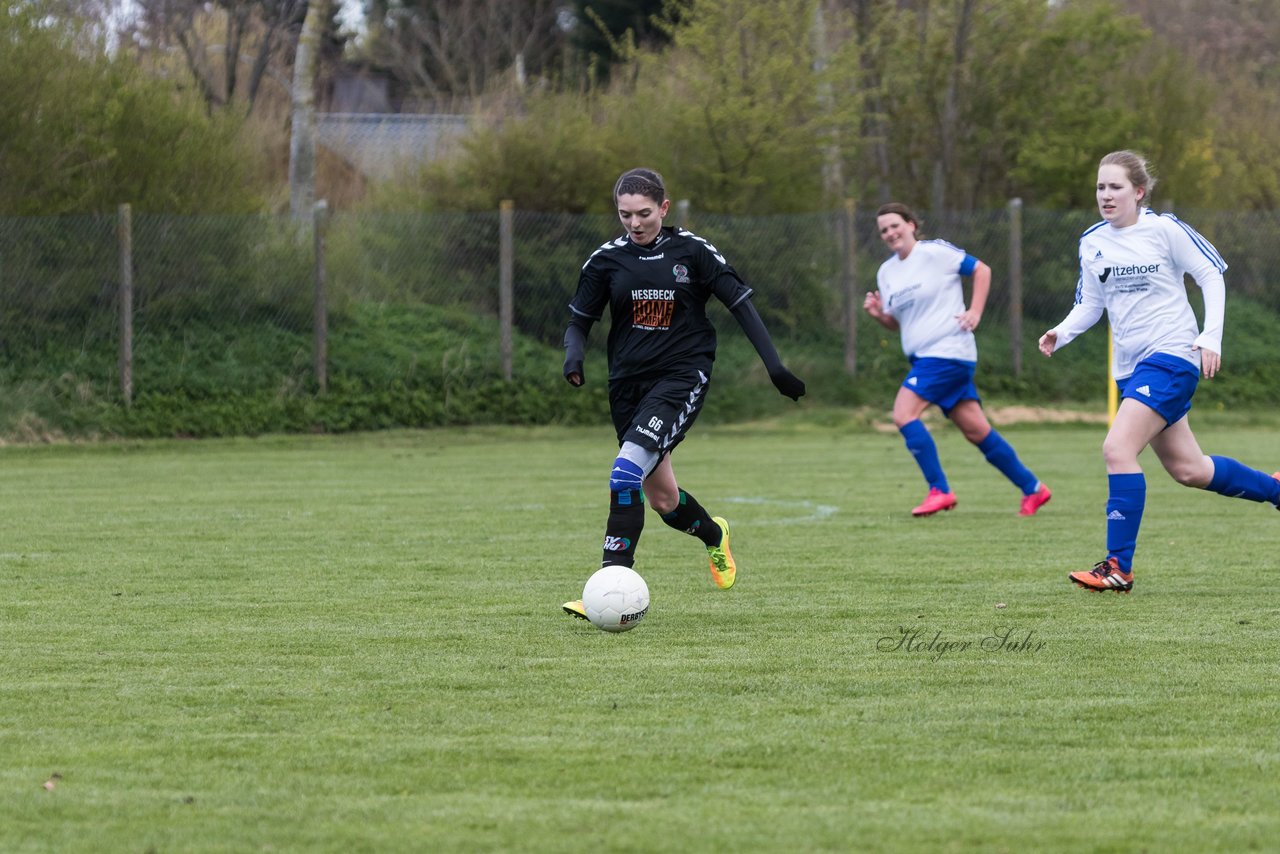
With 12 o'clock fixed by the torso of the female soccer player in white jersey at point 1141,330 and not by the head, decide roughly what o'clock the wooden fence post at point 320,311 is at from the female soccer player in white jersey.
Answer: The wooden fence post is roughly at 3 o'clock from the female soccer player in white jersey.

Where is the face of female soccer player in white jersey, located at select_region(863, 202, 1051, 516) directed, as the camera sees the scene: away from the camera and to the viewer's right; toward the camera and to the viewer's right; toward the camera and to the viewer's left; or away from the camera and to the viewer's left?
toward the camera and to the viewer's left

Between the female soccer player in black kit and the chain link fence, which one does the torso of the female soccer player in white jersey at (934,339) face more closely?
the female soccer player in black kit

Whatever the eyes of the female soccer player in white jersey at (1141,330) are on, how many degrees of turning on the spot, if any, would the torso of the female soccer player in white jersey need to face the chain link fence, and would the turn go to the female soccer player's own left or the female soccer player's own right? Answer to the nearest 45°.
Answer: approximately 90° to the female soccer player's own right

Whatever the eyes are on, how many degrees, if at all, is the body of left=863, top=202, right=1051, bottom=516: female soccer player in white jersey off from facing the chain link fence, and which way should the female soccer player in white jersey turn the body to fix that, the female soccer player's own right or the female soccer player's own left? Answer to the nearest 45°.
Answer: approximately 90° to the female soccer player's own right

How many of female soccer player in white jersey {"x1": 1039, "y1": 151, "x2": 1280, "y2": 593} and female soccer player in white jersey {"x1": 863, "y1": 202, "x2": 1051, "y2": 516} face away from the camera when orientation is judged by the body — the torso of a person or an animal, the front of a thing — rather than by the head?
0

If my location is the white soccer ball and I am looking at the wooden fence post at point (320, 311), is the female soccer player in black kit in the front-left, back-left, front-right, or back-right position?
front-right

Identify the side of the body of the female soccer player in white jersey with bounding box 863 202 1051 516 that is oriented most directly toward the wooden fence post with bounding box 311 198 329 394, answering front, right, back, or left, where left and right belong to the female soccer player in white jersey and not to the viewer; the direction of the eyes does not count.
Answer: right

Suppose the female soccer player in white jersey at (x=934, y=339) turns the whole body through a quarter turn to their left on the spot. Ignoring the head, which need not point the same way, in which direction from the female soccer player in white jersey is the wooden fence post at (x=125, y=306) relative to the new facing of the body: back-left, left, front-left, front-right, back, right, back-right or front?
back

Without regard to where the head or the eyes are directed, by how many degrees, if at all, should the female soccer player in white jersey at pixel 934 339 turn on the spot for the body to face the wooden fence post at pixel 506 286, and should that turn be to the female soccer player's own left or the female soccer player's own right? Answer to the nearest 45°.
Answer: approximately 90° to the female soccer player's own right

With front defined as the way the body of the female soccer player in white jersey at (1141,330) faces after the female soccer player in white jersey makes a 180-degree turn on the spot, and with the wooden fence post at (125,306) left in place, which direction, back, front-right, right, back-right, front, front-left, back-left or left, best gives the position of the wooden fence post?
left

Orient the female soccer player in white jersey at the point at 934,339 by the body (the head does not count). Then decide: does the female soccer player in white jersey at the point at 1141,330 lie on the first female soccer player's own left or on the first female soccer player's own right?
on the first female soccer player's own left

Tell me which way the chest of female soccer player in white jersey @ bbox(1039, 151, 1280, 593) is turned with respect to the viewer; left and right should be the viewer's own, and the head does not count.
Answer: facing the viewer and to the left of the viewer

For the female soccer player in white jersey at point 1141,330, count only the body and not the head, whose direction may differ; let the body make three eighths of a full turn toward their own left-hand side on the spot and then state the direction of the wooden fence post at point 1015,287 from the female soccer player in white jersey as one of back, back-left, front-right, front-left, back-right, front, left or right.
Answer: left
